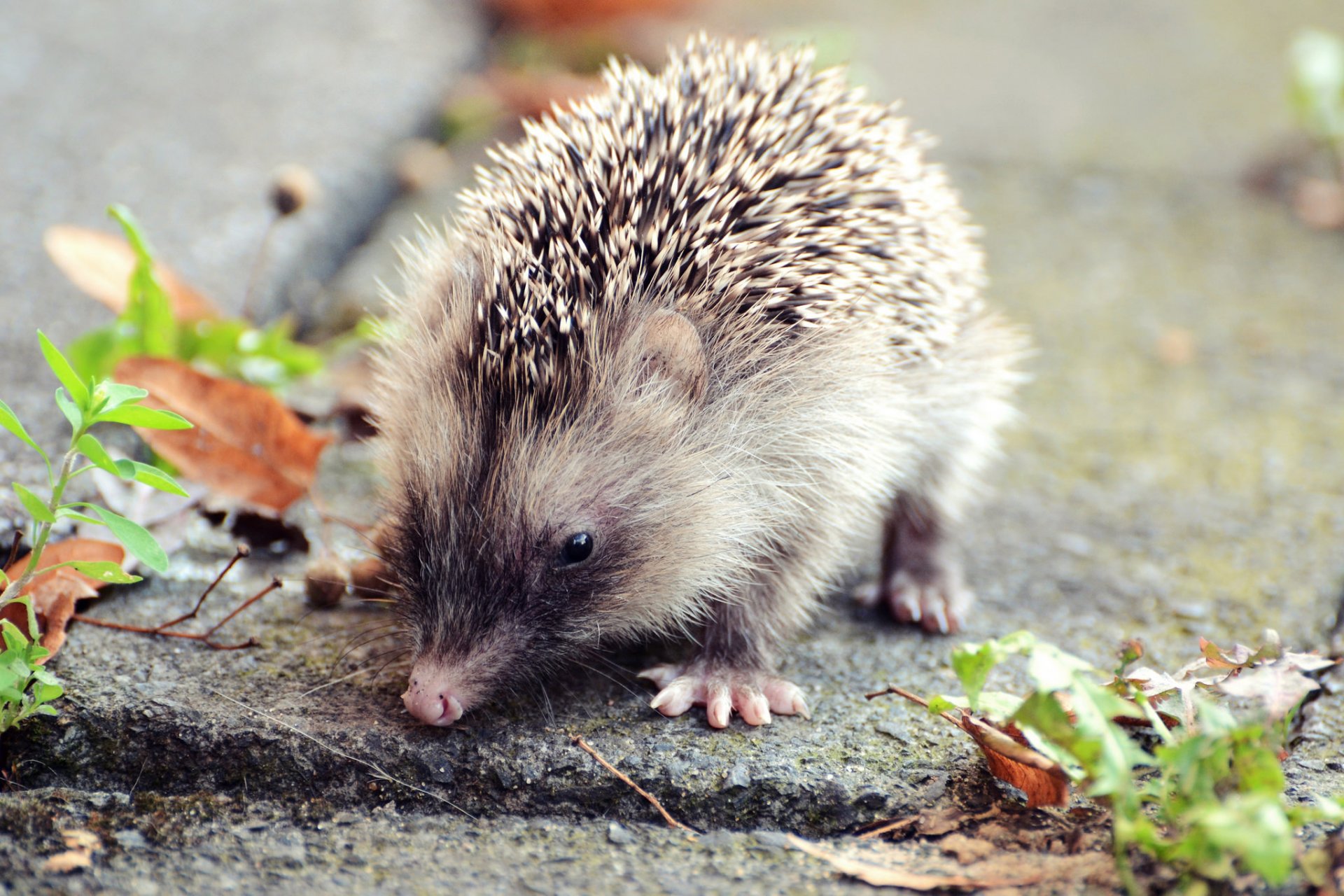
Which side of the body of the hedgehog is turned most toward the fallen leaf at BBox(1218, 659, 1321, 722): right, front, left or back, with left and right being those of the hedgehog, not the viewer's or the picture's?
left

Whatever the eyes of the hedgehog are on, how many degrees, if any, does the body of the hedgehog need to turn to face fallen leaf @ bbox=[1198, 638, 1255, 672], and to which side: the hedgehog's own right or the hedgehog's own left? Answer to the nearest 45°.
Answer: approximately 90° to the hedgehog's own left

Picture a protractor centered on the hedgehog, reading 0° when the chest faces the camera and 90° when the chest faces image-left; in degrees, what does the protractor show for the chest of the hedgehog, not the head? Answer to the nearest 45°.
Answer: approximately 45°

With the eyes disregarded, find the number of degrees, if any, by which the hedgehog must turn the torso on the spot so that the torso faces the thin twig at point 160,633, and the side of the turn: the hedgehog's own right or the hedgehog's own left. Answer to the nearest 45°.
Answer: approximately 45° to the hedgehog's own right

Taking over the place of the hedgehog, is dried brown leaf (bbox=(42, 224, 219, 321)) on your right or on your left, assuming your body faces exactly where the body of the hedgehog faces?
on your right

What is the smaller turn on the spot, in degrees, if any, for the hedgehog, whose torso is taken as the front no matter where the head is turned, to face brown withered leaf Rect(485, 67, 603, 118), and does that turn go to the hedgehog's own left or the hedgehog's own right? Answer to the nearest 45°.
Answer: approximately 135° to the hedgehog's own right

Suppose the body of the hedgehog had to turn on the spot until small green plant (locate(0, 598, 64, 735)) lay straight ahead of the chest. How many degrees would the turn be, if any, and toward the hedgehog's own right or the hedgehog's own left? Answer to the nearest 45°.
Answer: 0° — it already faces it

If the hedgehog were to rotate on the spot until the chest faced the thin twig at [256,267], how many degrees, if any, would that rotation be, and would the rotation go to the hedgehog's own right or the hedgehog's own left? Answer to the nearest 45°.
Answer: approximately 90° to the hedgehog's own right

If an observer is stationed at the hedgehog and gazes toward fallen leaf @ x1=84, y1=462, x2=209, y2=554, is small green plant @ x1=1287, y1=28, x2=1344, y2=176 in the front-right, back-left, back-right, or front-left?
back-right

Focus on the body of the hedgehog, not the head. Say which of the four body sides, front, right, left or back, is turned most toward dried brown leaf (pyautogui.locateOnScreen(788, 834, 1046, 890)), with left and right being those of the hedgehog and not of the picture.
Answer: left

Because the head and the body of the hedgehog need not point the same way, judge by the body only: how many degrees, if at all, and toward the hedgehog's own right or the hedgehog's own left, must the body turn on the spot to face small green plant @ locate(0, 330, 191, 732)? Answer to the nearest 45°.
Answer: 0° — it already faces it

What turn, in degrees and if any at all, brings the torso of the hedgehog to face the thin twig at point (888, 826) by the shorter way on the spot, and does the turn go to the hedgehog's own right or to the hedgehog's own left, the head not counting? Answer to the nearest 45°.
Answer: approximately 90° to the hedgehog's own left

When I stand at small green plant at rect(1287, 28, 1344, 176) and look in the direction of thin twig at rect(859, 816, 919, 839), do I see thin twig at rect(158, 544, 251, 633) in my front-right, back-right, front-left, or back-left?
front-right
